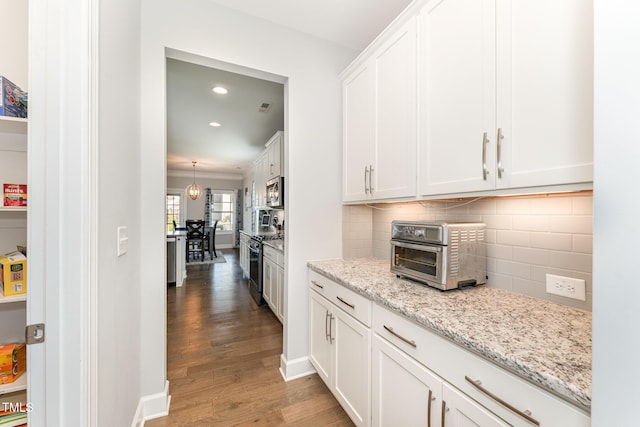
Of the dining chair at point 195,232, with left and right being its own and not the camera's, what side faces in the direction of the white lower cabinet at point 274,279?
back

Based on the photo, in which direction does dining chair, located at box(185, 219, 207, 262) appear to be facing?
away from the camera

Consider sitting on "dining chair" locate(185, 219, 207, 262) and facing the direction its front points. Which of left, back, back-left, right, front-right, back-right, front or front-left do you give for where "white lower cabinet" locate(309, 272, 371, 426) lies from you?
back

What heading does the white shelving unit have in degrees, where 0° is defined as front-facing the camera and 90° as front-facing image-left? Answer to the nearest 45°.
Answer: approximately 315°

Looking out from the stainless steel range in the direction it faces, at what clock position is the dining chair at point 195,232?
The dining chair is roughly at 2 o'clock from the stainless steel range.

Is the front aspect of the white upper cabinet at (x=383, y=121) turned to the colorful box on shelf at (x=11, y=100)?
yes

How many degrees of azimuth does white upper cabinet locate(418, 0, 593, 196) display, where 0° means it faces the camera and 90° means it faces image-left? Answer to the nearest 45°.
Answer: approximately 45°

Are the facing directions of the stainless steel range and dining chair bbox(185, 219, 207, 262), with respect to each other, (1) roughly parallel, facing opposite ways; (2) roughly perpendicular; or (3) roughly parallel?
roughly perpendicular

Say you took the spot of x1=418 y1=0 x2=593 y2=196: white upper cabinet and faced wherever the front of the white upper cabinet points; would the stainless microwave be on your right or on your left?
on your right

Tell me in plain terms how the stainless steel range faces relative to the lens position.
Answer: facing to the left of the viewer

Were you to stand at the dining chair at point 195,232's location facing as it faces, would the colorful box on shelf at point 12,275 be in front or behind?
behind

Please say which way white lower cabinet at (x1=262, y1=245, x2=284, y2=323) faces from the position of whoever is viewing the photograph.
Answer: facing to the left of the viewer
